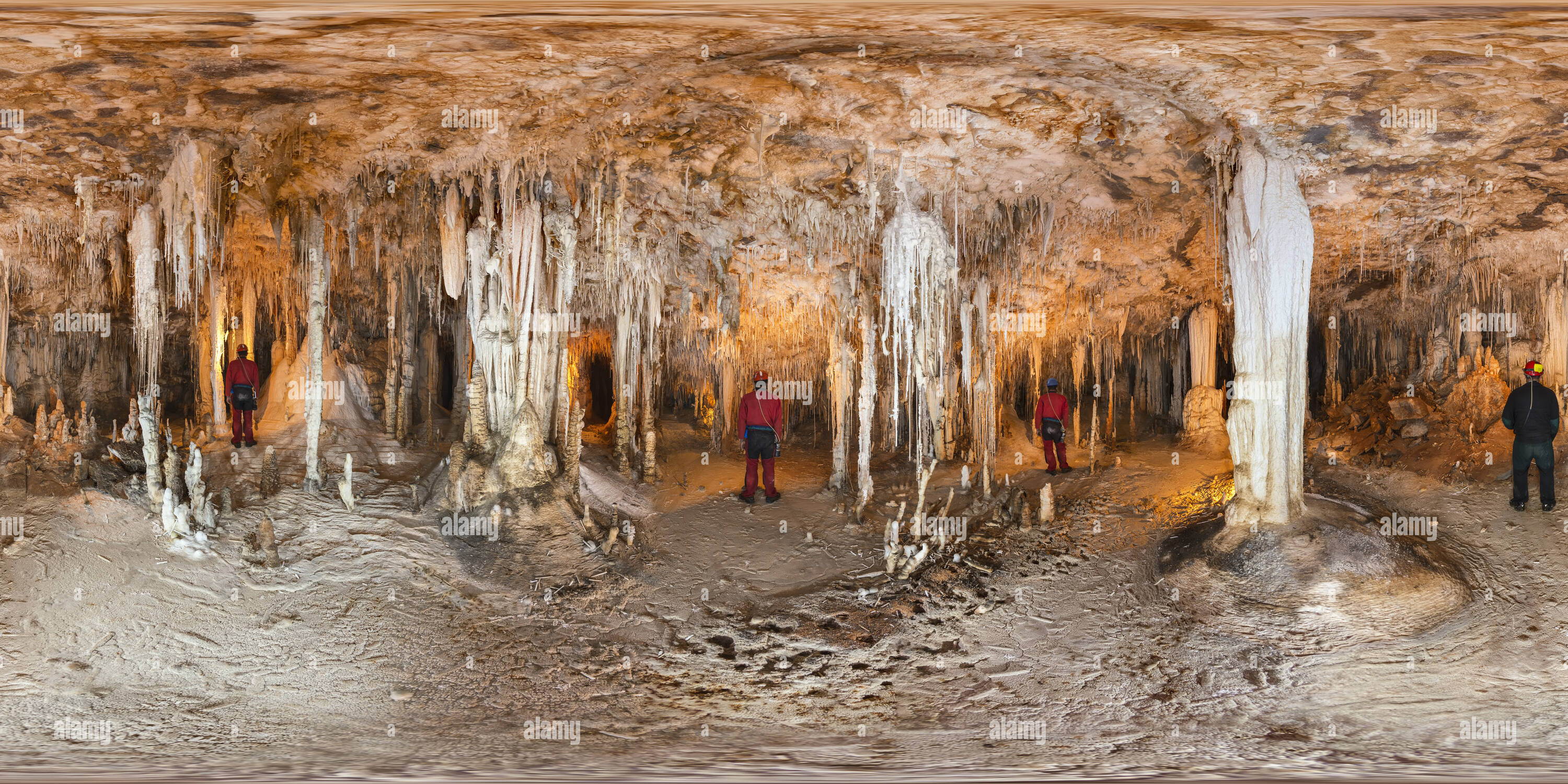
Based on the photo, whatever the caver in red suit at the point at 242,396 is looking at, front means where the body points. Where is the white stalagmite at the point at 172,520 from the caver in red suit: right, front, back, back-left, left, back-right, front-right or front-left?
back

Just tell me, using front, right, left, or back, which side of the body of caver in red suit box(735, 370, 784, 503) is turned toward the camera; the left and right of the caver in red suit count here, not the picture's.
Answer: back

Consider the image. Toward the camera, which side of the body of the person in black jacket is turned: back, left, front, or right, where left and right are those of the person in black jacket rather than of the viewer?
back

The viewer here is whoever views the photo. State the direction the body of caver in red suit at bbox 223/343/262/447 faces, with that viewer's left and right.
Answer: facing away from the viewer
